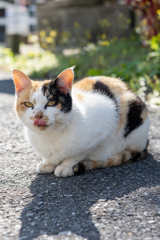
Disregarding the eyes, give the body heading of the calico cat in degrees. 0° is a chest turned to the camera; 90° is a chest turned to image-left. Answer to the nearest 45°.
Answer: approximately 45°
